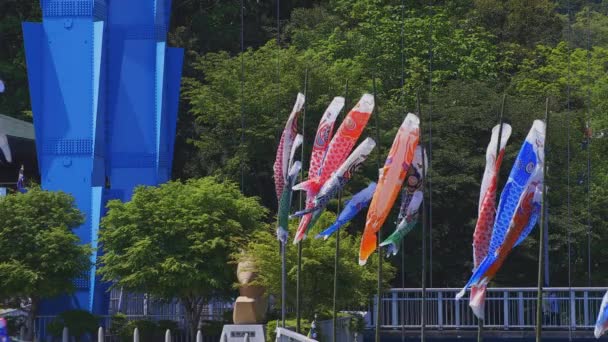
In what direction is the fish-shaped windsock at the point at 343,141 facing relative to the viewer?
to the viewer's right

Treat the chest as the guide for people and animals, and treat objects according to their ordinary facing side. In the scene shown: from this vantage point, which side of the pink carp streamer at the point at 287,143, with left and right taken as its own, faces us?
right

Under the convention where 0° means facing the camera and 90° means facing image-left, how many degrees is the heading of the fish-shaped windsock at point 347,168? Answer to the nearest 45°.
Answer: approximately 270°

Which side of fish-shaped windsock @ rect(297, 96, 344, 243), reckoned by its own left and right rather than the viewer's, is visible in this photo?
right

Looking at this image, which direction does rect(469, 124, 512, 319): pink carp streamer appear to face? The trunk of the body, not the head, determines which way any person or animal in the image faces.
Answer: to the viewer's right

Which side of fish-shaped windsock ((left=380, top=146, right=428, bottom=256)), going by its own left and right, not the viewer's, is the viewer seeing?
right

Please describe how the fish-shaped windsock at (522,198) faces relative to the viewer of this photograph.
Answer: facing to the right of the viewer
